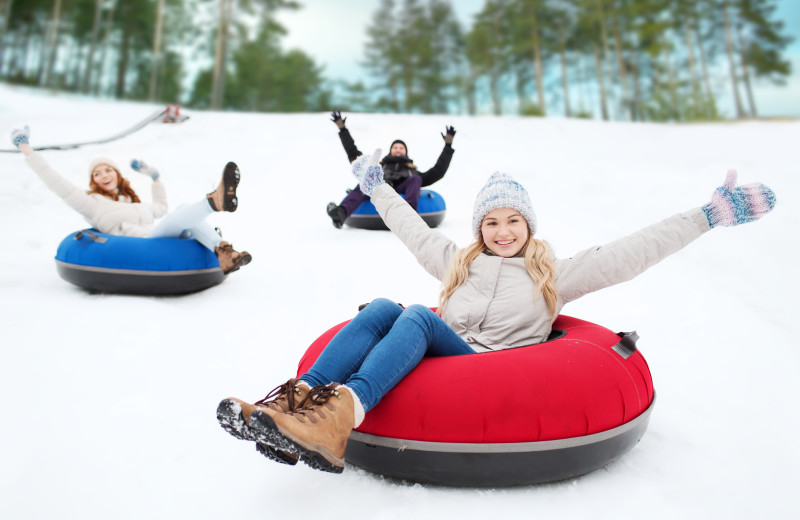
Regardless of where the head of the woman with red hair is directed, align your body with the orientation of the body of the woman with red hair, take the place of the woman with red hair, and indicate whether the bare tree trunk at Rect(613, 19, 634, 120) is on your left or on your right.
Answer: on your left

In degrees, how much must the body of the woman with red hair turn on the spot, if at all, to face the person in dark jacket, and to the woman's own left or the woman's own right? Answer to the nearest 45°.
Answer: approximately 45° to the woman's own left

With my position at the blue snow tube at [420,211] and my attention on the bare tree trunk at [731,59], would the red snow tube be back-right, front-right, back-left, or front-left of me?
back-right

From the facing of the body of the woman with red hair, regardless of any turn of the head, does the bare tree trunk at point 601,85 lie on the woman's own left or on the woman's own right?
on the woman's own left

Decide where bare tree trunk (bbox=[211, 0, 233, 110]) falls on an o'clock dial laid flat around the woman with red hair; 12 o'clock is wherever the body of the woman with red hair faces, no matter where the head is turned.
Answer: The bare tree trunk is roughly at 8 o'clock from the woman with red hair.

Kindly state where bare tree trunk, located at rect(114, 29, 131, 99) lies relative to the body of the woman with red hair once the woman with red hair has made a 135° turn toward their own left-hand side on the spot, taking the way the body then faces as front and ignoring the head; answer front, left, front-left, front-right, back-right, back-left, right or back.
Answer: front

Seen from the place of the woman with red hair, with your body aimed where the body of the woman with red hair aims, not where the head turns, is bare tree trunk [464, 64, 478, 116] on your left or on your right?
on your left

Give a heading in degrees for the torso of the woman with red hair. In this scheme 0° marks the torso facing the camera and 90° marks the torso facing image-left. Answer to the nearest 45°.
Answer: approximately 315°

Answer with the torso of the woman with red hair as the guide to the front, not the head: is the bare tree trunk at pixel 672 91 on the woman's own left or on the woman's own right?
on the woman's own left

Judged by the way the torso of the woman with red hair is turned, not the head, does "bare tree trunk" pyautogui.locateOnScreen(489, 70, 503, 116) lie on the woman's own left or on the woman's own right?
on the woman's own left
